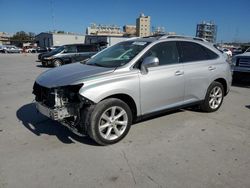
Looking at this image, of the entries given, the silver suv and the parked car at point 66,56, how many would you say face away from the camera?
0

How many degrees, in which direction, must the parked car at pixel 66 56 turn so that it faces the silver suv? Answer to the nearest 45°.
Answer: approximately 45° to its left

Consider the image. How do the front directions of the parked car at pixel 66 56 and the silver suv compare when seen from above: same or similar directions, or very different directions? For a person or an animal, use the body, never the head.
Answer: same or similar directions

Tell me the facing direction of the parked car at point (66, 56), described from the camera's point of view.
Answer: facing the viewer and to the left of the viewer

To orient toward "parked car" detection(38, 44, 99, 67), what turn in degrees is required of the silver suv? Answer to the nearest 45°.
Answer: approximately 135° to its right

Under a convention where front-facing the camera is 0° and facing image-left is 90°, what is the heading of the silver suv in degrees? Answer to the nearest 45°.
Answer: approximately 45°

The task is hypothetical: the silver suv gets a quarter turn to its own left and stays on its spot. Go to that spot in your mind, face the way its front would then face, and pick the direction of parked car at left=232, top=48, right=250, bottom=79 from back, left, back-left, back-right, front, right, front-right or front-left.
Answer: left

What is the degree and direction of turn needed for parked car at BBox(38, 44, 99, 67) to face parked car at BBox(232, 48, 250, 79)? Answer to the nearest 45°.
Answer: approximately 90° to its left
